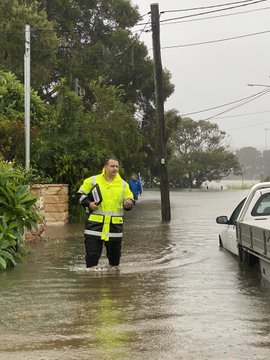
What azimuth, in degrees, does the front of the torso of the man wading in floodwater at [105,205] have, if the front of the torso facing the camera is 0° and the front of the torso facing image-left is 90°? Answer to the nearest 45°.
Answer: approximately 0°

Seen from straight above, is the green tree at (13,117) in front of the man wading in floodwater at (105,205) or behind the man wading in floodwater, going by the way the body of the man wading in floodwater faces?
behind

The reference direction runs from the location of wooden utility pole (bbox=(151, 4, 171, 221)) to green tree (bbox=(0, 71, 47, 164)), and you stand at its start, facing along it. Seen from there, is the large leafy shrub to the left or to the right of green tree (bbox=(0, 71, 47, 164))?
left

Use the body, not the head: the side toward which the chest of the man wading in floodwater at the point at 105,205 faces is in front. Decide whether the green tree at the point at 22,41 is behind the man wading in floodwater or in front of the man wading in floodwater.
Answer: behind

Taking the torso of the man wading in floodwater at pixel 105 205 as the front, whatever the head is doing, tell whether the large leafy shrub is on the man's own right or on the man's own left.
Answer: on the man's own right

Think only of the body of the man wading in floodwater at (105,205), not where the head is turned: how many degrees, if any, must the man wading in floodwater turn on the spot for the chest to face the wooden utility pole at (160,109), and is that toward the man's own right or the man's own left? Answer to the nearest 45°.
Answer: approximately 180°

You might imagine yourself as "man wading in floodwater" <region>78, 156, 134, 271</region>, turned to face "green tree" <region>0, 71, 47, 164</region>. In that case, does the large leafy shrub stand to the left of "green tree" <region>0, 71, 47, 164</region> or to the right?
left
